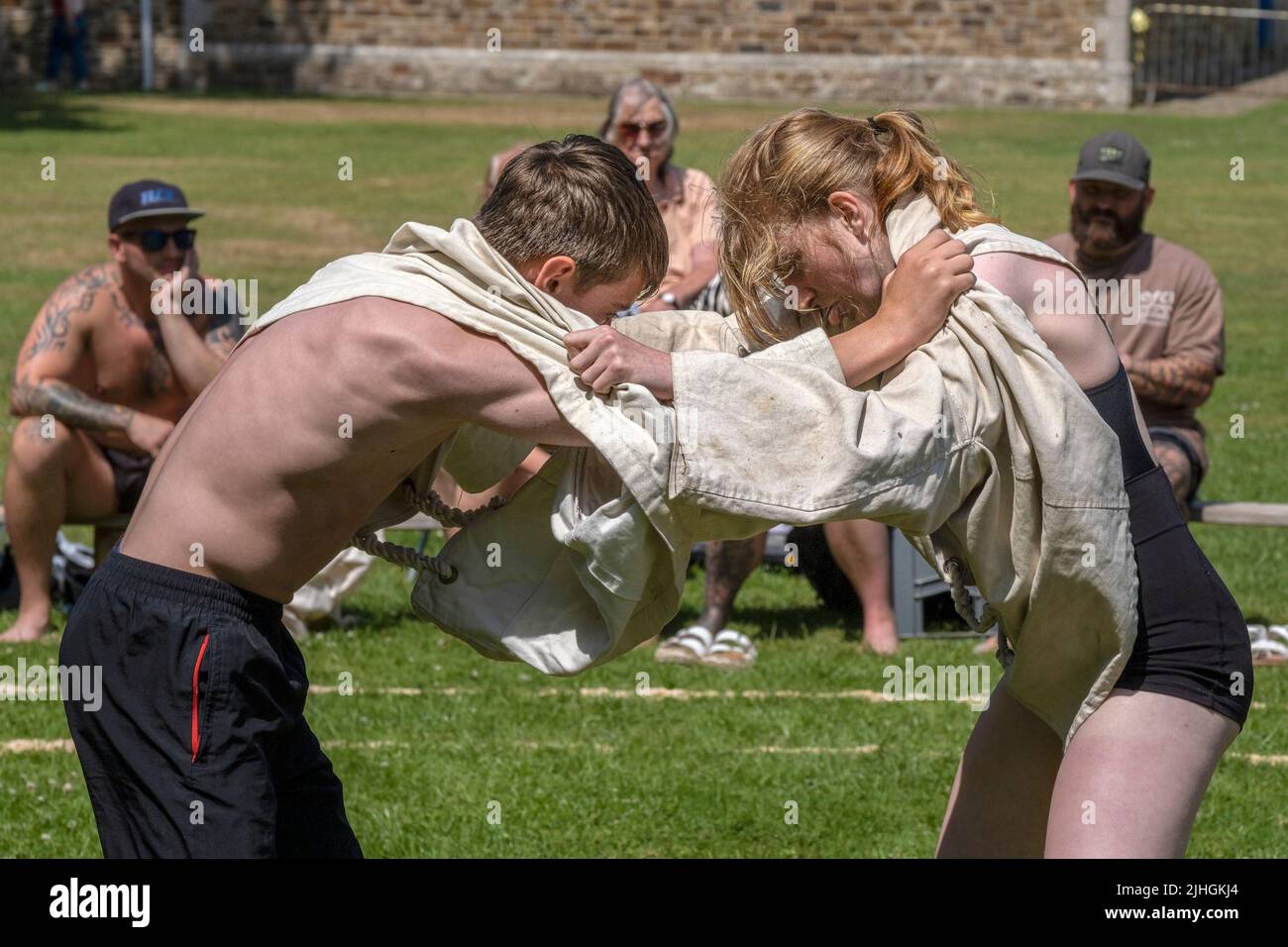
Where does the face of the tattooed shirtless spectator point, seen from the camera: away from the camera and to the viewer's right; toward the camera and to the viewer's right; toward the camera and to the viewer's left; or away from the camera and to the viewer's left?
toward the camera and to the viewer's right

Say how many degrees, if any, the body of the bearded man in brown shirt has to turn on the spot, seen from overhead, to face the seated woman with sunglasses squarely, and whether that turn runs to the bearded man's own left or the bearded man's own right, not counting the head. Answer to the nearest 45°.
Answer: approximately 90° to the bearded man's own right

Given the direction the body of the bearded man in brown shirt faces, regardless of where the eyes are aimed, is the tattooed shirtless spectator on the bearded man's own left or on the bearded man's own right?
on the bearded man's own right

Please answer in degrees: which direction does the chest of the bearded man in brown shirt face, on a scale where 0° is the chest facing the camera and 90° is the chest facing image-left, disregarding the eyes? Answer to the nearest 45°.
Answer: approximately 0°

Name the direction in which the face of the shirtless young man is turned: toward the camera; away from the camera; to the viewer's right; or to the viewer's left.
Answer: to the viewer's right

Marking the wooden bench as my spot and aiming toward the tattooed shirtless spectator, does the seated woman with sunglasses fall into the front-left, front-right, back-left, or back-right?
front-right
